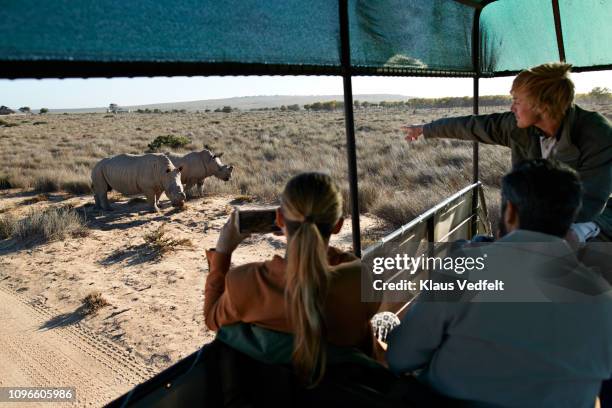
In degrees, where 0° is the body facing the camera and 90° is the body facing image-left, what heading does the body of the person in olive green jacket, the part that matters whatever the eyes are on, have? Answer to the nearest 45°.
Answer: approximately 45°

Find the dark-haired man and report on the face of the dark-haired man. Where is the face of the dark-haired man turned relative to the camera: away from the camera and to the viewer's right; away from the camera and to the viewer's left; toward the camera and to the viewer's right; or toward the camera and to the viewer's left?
away from the camera and to the viewer's left

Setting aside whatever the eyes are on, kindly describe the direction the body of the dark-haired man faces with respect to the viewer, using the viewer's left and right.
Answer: facing away from the viewer and to the left of the viewer

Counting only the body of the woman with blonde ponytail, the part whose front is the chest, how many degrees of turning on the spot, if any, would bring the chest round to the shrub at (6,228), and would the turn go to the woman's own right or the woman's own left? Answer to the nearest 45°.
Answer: approximately 45° to the woman's own left

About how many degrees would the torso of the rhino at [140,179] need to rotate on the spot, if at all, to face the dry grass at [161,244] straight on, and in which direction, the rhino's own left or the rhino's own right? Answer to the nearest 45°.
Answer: approximately 90° to the rhino's own right

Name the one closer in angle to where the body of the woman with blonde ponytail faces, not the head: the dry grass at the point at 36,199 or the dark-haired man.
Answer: the dry grass

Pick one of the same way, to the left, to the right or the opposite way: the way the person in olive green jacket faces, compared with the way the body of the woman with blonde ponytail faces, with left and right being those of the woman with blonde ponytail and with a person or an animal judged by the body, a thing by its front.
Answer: to the left

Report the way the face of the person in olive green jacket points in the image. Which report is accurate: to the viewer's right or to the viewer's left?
to the viewer's left

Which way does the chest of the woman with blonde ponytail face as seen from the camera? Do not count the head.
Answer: away from the camera

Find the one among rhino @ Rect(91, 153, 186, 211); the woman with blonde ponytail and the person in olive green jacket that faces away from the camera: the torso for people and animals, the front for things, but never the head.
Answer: the woman with blonde ponytail

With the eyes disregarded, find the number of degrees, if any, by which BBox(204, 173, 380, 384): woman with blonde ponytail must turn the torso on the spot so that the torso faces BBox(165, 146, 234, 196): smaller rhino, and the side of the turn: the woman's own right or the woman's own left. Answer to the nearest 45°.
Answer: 0° — they already face it

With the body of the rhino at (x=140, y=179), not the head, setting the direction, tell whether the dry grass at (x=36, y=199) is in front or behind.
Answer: behind

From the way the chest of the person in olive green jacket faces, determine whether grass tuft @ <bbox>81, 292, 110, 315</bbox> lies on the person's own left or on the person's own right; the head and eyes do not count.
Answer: on the person's own right

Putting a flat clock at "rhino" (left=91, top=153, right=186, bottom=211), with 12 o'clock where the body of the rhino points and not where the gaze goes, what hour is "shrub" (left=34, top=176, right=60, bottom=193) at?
The shrub is roughly at 8 o'clock from the rhino.

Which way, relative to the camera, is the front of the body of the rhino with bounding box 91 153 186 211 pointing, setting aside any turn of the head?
to the viewer's right
